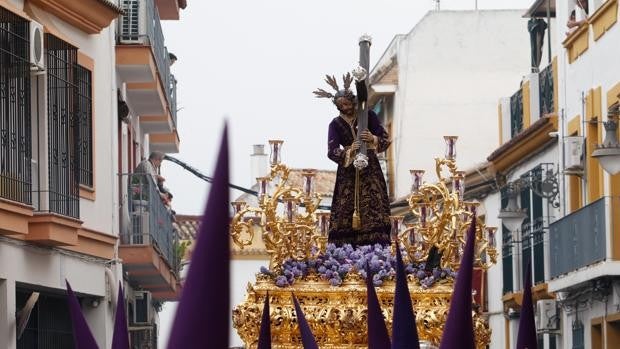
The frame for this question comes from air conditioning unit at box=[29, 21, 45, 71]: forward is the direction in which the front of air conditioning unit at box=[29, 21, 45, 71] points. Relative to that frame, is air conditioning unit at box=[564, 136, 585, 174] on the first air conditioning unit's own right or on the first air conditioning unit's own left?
on the first air conditioning unit's own left

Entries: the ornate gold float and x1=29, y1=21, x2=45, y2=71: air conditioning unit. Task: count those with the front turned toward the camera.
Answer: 1

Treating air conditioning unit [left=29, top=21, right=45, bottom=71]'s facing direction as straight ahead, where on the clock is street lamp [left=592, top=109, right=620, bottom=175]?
The street lamp is roughly at 11 o'clock from the air conditioning unit.

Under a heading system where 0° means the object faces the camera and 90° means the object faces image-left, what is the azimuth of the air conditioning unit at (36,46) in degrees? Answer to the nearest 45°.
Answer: approximately 270°

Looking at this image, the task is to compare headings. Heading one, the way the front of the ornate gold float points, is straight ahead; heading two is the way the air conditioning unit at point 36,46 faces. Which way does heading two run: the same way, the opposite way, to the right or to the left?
to the left

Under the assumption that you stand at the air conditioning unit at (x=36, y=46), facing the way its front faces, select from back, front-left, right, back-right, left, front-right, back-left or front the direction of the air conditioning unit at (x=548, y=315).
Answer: front-left
